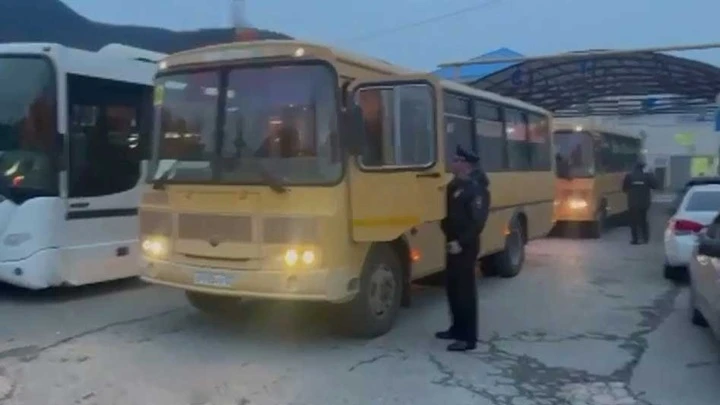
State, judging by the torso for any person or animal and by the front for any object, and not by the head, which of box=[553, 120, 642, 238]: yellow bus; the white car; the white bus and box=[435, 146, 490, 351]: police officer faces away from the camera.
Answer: the white car

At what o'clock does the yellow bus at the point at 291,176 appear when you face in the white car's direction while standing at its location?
The yellow bus is roughly at 7 o'clock from the white car.

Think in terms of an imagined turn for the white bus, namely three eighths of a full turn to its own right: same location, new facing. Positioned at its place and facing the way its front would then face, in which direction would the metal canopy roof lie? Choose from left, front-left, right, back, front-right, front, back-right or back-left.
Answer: front-right

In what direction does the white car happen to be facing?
away from the camera

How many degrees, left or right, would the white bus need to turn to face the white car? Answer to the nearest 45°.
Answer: approximately 135° to its left

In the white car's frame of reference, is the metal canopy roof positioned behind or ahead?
ahead

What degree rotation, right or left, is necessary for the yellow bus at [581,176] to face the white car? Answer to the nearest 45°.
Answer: approximately 45° to its left

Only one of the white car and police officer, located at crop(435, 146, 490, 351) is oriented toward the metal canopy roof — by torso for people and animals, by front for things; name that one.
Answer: the white car

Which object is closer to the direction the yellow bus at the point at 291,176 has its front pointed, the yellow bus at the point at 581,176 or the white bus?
the white bus

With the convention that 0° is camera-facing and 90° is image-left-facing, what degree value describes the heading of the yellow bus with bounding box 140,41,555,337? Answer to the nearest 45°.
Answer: approximately 45°

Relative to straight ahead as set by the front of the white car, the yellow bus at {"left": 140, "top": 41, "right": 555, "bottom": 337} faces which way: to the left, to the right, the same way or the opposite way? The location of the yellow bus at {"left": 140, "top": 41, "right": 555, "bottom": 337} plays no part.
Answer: the opposite way

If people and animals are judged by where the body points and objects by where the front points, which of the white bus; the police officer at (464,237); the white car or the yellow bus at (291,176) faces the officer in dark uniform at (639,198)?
the white car
